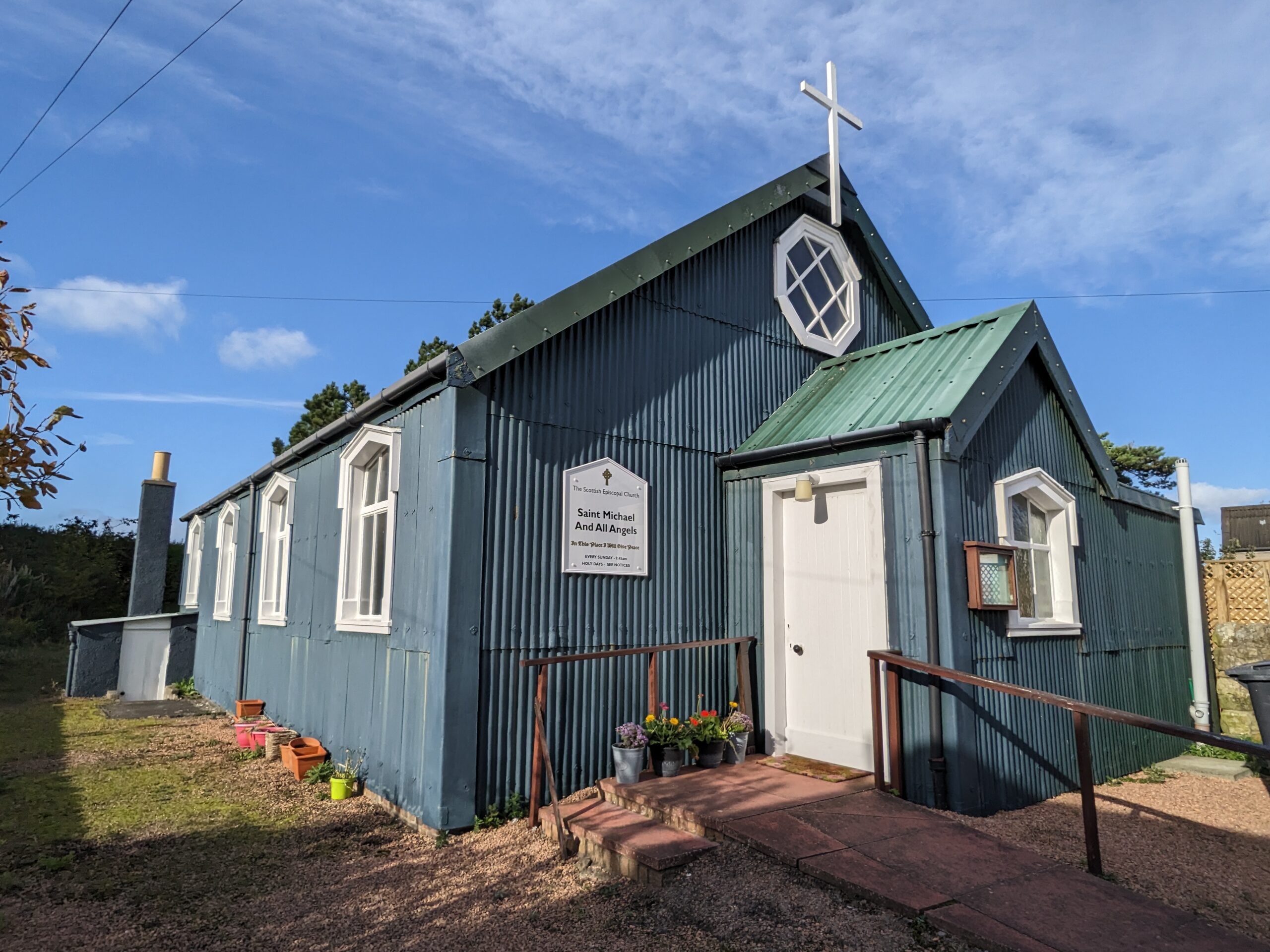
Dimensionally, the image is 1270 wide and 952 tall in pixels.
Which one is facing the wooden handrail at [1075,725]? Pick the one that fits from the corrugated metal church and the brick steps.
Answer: the corrugated metal church

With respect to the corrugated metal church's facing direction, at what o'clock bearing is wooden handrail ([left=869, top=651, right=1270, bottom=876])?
The wooden handrail is roughly at 12 o'clock from the corrugated metal church.

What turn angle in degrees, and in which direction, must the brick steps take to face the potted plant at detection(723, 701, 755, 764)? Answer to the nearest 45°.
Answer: approximately 180°

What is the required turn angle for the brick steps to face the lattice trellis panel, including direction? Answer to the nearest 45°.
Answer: approximately 180°

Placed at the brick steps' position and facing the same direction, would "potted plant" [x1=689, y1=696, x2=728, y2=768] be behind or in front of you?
behind

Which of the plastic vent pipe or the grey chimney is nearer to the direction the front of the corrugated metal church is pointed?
the plastic vent pipe

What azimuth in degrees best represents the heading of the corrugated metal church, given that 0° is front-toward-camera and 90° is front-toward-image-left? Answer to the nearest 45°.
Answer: approximately 315°
